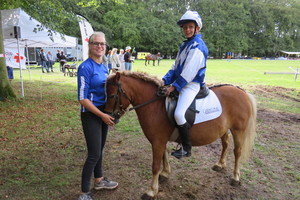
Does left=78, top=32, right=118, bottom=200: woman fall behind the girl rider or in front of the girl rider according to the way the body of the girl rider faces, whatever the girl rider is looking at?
in front

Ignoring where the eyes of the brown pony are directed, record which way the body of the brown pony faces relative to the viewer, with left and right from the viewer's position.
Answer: facing to the left of the viewer

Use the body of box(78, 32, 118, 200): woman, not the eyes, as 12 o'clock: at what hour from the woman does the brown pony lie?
The brown pony is roughly at 10 o'clock from the woman.

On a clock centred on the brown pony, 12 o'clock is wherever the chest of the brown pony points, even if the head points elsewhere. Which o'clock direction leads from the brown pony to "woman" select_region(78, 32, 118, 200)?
The woman is roughly at 11 o'clock from the brown pony.

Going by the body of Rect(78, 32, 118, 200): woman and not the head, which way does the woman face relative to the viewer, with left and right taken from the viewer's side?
facing the viewer and to the right of the viewer

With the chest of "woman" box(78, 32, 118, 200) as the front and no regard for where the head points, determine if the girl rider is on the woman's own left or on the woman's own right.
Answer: on the woman's own left

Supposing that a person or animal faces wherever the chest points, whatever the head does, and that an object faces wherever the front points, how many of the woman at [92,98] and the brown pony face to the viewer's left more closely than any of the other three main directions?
1

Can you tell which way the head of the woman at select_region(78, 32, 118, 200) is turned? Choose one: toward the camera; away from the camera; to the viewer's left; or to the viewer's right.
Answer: toward the camera
